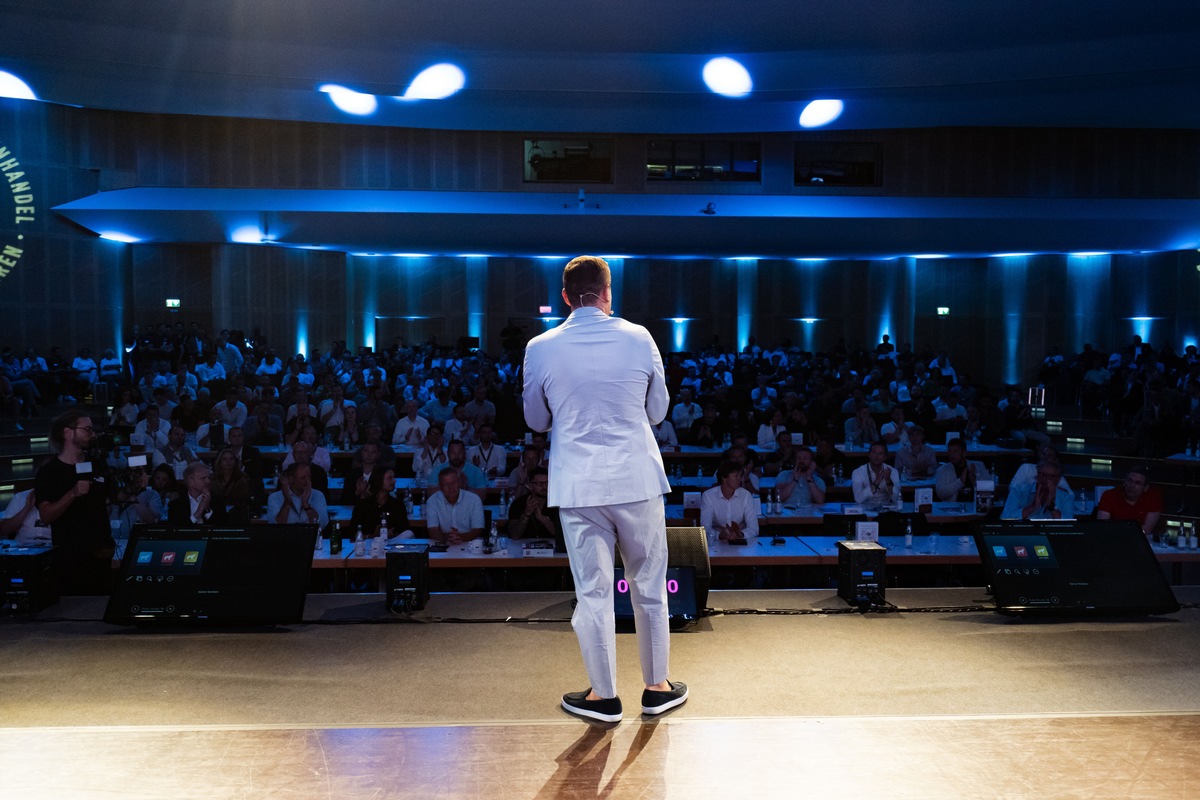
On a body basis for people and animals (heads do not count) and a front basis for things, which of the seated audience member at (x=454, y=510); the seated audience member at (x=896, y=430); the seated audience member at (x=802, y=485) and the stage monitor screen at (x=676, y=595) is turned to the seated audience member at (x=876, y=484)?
the seated audience member at (x=896, y=430)

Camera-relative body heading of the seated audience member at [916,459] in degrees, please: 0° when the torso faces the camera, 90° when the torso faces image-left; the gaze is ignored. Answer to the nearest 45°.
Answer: approximately 0°

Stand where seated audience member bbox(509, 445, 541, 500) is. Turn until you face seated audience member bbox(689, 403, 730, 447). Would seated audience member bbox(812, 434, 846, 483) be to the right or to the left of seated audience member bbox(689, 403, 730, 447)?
right

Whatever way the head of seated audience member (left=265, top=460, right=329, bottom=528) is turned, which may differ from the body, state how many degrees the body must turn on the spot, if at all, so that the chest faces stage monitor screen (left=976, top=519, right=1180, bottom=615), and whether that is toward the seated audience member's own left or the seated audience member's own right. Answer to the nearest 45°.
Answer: approximately 45° to the seated audience member's own left

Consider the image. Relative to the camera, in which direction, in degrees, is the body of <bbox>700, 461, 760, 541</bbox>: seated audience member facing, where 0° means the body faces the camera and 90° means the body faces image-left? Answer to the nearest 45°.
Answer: approximately 0°

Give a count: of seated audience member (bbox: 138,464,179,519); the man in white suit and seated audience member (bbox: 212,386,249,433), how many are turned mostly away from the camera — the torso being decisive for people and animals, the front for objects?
1

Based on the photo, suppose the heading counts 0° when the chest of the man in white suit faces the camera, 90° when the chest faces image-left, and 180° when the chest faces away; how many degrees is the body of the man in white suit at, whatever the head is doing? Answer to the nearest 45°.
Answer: approximately 180°

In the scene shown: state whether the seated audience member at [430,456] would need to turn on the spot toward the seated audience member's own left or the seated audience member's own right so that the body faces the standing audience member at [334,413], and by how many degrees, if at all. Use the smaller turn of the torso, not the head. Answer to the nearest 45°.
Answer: approximately 135° to the seated audience member's own right

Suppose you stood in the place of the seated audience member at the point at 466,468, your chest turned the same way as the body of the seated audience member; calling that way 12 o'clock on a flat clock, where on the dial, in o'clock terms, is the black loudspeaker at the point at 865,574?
The black loudspeaker is roughly at 11 o'clock from the seated audience member.

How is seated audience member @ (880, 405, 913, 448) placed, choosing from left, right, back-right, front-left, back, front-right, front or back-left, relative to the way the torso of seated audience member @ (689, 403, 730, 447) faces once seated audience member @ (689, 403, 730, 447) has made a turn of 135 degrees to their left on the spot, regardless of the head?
front-right

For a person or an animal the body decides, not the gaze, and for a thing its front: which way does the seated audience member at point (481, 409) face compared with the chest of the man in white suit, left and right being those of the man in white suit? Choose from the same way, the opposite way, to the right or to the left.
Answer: the opposite way

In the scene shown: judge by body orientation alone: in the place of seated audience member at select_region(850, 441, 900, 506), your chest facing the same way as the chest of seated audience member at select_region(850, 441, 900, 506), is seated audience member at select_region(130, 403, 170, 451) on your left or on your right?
on your right
